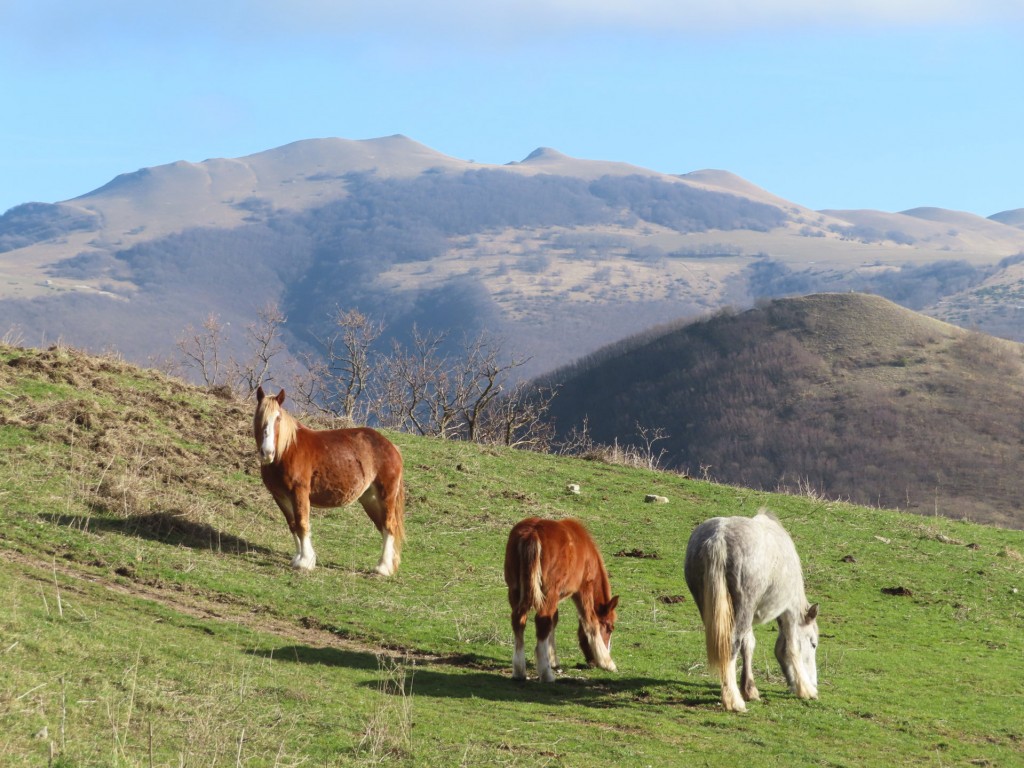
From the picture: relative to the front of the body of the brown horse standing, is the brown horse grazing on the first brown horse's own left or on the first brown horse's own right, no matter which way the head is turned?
on the first brown horse's own left

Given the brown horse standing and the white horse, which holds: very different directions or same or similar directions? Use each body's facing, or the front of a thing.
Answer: very different directions

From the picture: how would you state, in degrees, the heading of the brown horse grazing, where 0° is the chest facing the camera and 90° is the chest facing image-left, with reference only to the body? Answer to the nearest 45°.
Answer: approximately 225°

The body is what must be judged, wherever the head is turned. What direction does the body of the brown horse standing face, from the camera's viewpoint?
to the viewer's left

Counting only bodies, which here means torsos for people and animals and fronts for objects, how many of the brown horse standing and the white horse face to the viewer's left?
1

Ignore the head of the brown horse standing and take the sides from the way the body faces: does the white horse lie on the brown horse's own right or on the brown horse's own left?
on the brown horse's own left

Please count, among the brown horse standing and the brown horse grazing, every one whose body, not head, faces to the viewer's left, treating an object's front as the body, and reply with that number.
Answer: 1

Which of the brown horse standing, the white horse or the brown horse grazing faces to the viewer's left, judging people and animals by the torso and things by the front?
the brown horse standing

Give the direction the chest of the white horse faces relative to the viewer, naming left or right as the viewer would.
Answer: facing away from the viewer and to the right of the viewer

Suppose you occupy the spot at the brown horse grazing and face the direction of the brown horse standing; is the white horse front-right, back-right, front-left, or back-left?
back-right

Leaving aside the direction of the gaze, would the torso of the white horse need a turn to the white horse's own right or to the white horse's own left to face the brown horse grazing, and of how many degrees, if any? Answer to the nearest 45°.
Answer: approximately 135° to the white horse's own left

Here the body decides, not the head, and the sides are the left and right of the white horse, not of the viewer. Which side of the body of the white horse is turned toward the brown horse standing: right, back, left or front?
left
